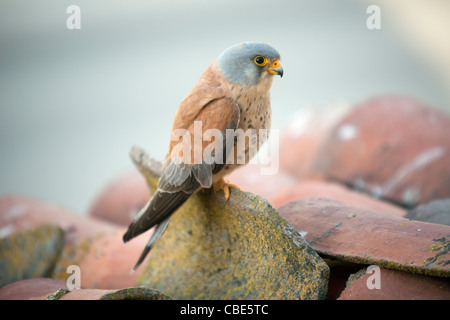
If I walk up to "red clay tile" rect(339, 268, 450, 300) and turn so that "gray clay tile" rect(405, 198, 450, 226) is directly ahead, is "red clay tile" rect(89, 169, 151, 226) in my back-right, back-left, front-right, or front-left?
front-left

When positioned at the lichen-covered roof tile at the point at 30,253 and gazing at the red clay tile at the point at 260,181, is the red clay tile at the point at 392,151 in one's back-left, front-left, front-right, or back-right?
front-right

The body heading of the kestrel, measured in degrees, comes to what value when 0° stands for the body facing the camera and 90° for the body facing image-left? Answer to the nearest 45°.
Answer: approximately 270°

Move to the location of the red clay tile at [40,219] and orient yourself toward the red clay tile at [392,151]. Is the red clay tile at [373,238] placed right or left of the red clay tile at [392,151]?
right

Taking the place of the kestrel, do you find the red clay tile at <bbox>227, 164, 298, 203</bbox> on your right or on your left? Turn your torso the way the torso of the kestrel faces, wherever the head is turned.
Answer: on your left

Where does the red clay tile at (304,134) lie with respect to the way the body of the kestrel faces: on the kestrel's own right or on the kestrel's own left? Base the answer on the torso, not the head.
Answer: on the kestrel's own left
